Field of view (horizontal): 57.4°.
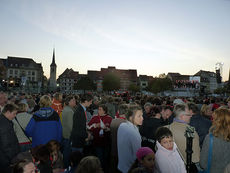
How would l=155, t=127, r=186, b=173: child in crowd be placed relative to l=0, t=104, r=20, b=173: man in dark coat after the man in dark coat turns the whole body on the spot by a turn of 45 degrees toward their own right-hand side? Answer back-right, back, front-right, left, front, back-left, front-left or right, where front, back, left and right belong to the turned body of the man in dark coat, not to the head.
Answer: front

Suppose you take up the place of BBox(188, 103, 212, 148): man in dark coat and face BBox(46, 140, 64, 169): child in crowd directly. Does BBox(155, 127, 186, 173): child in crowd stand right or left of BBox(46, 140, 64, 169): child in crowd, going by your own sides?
left

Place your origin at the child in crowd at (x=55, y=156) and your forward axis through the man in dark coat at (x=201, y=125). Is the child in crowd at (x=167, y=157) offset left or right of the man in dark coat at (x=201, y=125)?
right

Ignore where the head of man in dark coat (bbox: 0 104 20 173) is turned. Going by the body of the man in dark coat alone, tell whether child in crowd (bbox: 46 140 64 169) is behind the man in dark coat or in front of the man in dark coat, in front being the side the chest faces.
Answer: in front

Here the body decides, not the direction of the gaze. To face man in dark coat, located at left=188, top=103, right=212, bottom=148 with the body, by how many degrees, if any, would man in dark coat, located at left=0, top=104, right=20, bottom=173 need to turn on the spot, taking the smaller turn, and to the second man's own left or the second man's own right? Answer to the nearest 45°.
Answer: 0° — they already face them
